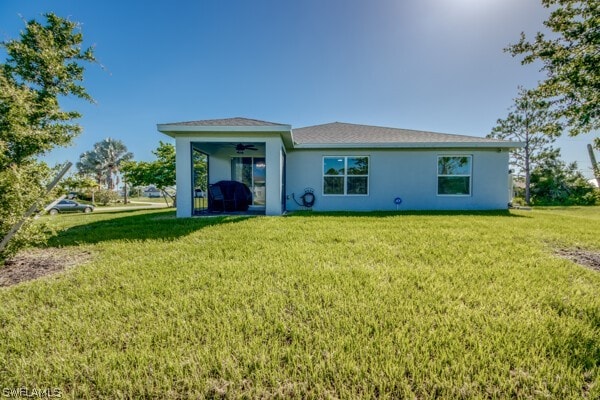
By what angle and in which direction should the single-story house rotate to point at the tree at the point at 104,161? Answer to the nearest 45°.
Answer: approximately 45° to its left

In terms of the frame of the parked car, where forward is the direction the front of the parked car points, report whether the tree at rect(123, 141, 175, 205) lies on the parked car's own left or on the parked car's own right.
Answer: on the parked car's own right

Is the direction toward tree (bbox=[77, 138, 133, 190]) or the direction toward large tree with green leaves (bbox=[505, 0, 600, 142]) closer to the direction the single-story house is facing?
the tree

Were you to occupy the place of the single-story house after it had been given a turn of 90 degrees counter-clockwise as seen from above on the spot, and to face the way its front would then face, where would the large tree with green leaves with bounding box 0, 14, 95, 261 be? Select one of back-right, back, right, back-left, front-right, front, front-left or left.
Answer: front-left

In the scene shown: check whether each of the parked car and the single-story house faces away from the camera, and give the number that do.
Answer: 1

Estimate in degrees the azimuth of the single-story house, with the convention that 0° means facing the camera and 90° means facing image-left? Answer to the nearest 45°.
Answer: approximately 180°

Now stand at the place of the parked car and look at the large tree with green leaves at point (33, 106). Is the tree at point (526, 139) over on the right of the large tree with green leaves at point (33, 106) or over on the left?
left
